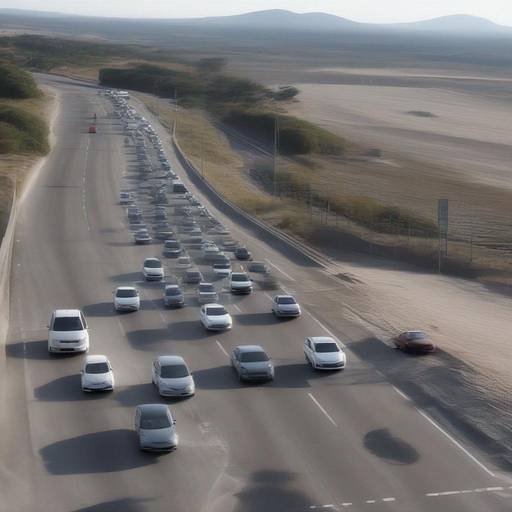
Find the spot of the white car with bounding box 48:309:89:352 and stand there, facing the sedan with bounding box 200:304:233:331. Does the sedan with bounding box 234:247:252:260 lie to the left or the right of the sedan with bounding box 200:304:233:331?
left

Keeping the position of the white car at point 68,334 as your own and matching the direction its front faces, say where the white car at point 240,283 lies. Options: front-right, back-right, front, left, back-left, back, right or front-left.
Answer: back-left

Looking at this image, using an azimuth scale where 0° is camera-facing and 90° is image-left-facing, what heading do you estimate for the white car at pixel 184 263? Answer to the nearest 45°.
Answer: approximately 0°

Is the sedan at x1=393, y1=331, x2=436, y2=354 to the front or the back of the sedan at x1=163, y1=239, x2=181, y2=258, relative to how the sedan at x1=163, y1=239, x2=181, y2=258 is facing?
to the front

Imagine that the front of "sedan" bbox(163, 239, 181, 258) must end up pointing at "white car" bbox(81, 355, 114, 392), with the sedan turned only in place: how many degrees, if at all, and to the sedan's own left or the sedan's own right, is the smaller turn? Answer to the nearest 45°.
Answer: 0° — it already faces it

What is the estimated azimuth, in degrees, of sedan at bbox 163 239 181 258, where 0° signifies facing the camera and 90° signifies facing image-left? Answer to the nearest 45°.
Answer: approximately 0°

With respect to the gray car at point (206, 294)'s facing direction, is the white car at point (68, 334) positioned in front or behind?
in front
